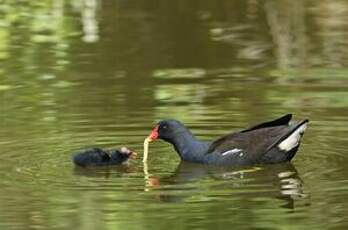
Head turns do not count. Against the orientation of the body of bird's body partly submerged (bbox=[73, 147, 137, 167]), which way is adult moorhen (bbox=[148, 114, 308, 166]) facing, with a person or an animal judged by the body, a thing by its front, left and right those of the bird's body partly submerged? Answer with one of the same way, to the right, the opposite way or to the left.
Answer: the opposite way

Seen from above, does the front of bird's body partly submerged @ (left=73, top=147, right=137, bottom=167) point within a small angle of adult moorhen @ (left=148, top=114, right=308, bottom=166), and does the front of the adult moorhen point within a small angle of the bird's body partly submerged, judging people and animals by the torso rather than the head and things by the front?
yes

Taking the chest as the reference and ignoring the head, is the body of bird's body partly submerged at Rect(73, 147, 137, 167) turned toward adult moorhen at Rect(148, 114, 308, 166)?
yes

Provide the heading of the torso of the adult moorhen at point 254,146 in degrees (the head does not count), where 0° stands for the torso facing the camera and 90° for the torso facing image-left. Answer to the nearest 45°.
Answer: approximately 90°

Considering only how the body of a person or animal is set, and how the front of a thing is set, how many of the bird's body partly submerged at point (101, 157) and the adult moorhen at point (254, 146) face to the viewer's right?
1

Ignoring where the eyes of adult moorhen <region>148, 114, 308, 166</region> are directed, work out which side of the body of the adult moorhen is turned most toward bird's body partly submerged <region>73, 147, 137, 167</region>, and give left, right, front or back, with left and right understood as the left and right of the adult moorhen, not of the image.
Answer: front

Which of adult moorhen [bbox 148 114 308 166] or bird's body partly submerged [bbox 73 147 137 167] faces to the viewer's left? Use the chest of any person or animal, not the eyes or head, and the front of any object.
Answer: the adult moorhen

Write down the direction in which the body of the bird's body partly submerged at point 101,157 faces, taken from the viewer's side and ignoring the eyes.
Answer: to the viewer's right
